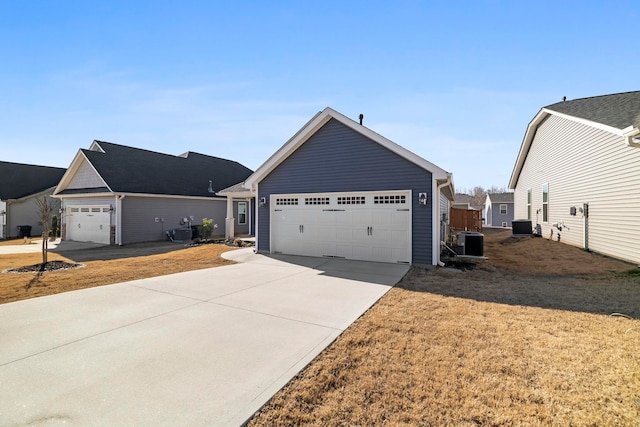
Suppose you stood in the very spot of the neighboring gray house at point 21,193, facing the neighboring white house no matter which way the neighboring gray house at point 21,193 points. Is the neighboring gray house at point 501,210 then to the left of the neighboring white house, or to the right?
left

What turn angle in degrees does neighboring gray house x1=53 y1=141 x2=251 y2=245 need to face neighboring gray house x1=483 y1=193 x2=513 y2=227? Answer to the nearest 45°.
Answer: approximately 135° to its left

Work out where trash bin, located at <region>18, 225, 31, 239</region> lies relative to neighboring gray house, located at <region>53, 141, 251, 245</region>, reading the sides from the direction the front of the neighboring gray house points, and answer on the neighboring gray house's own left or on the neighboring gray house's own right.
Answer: on the neighboring gray house's own right

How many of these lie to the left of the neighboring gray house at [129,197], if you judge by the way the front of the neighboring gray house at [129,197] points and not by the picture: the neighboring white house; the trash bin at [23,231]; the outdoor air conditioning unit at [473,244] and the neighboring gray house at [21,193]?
2

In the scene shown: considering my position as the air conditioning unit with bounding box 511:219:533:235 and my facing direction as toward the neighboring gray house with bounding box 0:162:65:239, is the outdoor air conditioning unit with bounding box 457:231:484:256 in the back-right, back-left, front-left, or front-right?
front-left

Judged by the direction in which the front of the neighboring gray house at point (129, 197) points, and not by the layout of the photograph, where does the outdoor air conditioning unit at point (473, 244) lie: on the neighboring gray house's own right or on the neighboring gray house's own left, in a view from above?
on the neighboring gray house's own left

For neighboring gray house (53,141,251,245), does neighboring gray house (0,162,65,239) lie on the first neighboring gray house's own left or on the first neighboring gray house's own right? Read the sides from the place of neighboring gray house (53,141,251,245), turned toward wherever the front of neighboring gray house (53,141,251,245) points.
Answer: on the first neighboring gray house's own right

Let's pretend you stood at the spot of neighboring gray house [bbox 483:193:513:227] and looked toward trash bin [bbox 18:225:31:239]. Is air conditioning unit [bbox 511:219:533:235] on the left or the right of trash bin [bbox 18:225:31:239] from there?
left

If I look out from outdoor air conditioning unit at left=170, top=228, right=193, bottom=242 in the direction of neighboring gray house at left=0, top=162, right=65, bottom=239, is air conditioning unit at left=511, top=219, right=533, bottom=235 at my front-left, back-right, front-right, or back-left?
back-right

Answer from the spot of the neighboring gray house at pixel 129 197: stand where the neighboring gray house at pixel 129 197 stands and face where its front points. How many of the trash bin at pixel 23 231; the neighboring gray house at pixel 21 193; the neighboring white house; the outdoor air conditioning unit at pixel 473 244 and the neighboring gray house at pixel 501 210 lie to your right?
2

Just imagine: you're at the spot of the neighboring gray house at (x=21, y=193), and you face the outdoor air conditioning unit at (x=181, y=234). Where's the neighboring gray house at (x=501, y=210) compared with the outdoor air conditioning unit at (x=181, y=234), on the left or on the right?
left

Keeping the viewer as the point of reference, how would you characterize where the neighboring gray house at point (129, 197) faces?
facing the viewer and to the left of the viewer

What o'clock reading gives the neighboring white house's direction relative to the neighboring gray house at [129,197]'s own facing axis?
The neighboring white house is roughly at 9 o'clock from the neighboring gray house.

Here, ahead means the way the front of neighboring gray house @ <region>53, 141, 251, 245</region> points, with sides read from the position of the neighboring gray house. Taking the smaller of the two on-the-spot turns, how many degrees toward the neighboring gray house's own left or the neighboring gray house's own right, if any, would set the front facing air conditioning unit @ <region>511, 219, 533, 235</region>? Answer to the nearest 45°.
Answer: approximately 90° to the neighboring gray house's own left
